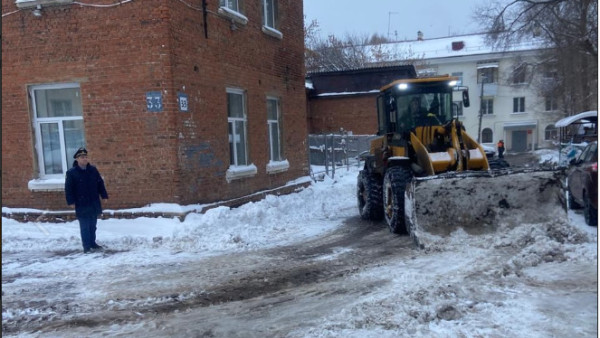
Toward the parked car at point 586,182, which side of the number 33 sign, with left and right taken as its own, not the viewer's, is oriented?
left

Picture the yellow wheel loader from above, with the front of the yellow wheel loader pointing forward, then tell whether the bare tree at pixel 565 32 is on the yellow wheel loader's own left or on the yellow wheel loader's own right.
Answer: on the yellow wheel loader's own left

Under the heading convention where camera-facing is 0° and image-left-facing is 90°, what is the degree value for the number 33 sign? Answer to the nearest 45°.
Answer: approximately 0°

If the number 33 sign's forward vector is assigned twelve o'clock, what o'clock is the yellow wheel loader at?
The yellow wheel loader is roughly at 10 o'clock from the number 33 sign.

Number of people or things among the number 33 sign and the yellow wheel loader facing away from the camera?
0

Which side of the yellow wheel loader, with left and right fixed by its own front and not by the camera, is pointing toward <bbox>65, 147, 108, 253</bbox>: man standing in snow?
right

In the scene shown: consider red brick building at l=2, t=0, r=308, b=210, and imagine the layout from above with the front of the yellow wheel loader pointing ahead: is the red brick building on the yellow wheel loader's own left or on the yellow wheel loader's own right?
on the yellow wheel loader's own right

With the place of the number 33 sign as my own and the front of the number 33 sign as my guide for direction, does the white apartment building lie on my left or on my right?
on my left

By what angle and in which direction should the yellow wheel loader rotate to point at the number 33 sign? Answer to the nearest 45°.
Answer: approximately 135° to its right

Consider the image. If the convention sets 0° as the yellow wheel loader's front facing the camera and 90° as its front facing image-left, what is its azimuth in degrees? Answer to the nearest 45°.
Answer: approximately 315°
